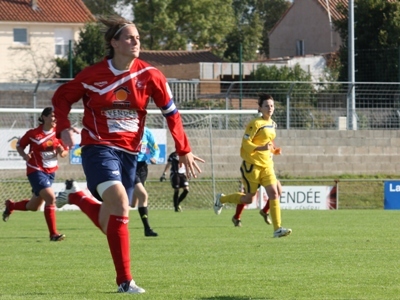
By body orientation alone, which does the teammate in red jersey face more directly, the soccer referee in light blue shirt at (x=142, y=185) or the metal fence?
the soccer referee in light blue shirt

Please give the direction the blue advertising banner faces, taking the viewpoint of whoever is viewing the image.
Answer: facing the viewer

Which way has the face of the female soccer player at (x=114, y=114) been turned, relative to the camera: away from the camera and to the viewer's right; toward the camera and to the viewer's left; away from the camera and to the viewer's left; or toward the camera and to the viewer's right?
toward the camera and to the viewer's right

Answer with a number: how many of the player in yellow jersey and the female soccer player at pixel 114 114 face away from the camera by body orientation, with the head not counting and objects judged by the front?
0

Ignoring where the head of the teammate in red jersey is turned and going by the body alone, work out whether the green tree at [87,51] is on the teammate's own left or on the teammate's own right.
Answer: on the teammate's own left

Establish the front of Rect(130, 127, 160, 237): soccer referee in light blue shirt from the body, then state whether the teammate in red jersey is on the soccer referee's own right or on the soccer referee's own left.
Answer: on the soccer referee's own right

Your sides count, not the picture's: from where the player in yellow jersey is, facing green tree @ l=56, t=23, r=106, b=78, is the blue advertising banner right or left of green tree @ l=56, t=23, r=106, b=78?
right

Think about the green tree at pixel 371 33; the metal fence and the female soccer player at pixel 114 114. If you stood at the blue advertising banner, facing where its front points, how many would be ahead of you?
1

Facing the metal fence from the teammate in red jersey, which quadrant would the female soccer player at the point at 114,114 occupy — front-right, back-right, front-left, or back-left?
back-right

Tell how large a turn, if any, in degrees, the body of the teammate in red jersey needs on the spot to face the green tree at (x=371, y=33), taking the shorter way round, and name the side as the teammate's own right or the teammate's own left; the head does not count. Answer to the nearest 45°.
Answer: approximately 90° to the teammate's own left

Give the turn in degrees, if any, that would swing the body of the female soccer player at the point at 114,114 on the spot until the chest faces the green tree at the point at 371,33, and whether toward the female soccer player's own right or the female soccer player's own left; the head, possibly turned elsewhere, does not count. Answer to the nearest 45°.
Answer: approximately 135° to the female soccer player's own left
